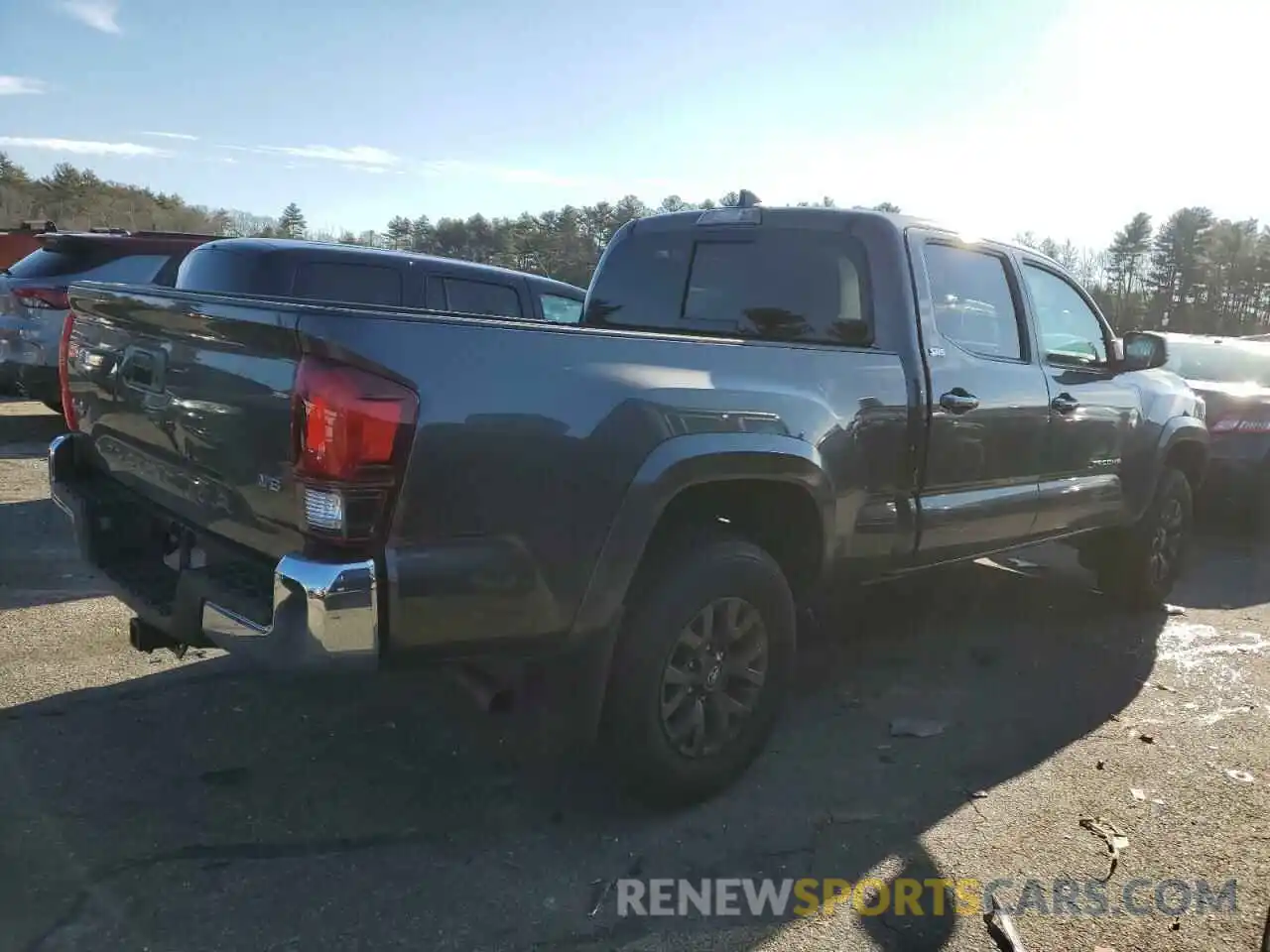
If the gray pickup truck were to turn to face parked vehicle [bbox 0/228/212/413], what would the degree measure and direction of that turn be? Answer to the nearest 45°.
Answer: approximately 90° to its left

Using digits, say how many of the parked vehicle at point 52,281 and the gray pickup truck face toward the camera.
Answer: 0

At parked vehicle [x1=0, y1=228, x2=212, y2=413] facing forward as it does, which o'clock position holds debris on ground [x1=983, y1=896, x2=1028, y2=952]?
The debris on ground is roughly at 4 o'clock from the parked vehicle.

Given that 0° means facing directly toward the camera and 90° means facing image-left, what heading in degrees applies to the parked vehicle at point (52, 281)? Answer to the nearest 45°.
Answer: approximately 225°

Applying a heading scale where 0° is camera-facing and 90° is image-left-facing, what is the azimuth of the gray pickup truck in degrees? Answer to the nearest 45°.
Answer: approximately 225°

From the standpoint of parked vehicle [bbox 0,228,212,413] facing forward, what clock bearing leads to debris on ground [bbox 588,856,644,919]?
The debris on ground is roughly at 4 o'clock from the parked vehicle.

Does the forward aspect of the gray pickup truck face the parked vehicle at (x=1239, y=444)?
yes

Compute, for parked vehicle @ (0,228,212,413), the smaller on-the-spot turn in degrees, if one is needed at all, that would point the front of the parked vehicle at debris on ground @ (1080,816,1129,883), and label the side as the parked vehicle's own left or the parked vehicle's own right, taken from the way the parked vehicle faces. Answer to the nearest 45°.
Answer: approximately 135° to the parked vehicle's own right

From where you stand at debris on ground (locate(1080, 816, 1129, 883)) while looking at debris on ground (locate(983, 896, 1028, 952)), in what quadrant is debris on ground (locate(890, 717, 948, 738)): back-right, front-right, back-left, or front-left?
back-right
